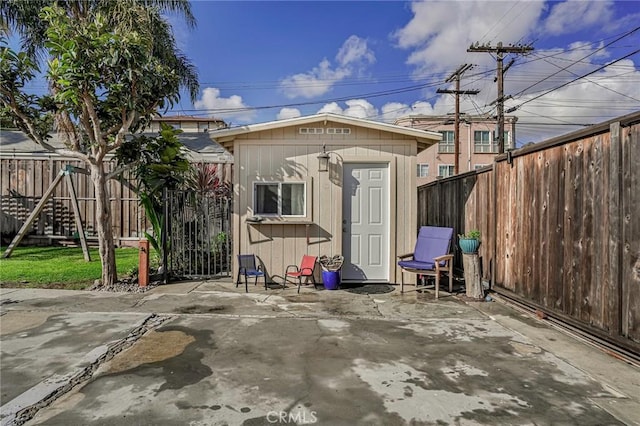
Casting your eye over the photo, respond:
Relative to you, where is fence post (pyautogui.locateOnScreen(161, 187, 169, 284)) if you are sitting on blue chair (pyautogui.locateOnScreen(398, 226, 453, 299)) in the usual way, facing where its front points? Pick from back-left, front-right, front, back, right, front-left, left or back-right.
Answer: front-right

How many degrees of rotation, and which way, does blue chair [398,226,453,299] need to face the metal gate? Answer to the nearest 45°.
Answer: approximately 45° to its right

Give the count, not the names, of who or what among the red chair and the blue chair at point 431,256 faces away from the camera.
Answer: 0

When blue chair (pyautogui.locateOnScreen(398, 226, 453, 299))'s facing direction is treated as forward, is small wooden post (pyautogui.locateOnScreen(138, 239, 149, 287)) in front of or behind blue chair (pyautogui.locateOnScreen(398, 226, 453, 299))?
in front

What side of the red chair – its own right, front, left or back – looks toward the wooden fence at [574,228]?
left

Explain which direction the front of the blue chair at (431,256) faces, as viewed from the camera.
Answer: facing the viewer and to the left of the viewer

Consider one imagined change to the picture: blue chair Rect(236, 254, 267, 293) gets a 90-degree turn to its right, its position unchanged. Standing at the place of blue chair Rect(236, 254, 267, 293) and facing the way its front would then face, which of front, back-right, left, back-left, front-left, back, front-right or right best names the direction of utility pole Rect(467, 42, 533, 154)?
back

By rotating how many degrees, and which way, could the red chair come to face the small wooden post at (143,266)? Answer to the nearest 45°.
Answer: approximately 45° to its right

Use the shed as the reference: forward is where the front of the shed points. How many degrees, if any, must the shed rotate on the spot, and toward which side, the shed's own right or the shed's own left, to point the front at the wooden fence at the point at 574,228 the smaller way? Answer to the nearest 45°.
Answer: approximately 45° to the shed's own left

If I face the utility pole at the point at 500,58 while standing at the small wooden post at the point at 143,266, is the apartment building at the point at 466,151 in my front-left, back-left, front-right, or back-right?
front-left

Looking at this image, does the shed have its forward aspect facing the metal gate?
no

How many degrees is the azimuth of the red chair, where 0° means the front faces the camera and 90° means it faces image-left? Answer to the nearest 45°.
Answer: approximately 45°

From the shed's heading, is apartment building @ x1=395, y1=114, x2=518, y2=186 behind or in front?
behind

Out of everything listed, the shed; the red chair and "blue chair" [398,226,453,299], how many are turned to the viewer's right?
0

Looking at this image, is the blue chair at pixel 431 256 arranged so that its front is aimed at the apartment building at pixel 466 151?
no

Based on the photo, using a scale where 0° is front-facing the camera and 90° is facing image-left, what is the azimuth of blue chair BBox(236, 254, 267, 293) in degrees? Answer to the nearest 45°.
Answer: approximately 315°

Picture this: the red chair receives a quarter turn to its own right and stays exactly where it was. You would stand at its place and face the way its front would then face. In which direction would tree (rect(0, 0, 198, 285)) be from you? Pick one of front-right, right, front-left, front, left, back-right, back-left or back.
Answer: front-left

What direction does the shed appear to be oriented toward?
toward the camera
